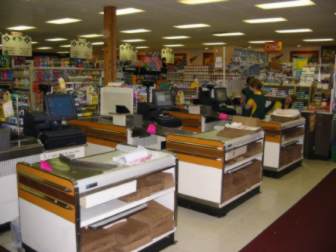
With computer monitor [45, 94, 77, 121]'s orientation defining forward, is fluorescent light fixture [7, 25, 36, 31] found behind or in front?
behind

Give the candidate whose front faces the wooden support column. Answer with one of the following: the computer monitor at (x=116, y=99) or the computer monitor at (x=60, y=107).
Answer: the computer monitor at (x=116, y=99)

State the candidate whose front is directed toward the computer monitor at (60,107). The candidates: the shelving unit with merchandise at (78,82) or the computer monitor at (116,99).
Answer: the shelving unit with merchandise

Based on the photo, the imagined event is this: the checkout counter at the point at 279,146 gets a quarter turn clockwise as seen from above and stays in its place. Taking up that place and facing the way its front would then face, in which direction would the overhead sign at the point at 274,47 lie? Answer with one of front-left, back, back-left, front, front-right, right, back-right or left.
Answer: back-right

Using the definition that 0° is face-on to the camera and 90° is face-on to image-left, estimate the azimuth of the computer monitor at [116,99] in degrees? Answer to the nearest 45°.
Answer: approximately 180°

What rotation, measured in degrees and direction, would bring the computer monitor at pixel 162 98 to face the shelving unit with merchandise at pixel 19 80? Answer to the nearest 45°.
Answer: approximately 135° to its right

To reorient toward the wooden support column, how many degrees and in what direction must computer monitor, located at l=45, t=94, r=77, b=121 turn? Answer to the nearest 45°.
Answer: approximately 180°

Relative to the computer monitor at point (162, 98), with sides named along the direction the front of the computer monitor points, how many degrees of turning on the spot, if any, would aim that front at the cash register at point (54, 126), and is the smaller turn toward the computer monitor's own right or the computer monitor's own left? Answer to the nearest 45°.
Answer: approximately 45° to the computer monitor's own right

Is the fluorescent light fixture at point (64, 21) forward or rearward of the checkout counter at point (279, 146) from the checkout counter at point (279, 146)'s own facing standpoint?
rearward
